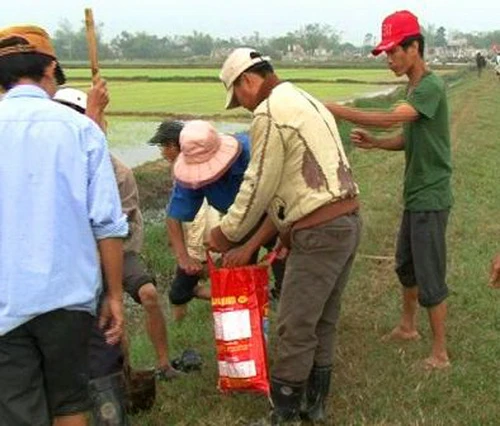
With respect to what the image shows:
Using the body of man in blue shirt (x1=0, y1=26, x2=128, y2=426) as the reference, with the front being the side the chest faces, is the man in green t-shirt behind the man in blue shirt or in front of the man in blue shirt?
in front

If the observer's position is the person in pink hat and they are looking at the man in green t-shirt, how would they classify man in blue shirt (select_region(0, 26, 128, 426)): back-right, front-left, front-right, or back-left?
back-right

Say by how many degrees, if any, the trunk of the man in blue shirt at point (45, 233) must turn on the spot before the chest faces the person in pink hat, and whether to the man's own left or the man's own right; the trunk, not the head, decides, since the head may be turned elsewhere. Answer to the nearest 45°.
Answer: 0° — they already face them

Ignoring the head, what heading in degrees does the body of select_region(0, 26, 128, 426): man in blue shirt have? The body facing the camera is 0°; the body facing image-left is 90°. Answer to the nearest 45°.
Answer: approximately 225°

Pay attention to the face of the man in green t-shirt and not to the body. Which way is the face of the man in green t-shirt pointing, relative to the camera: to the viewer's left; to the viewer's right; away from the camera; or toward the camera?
to the viewer's left
